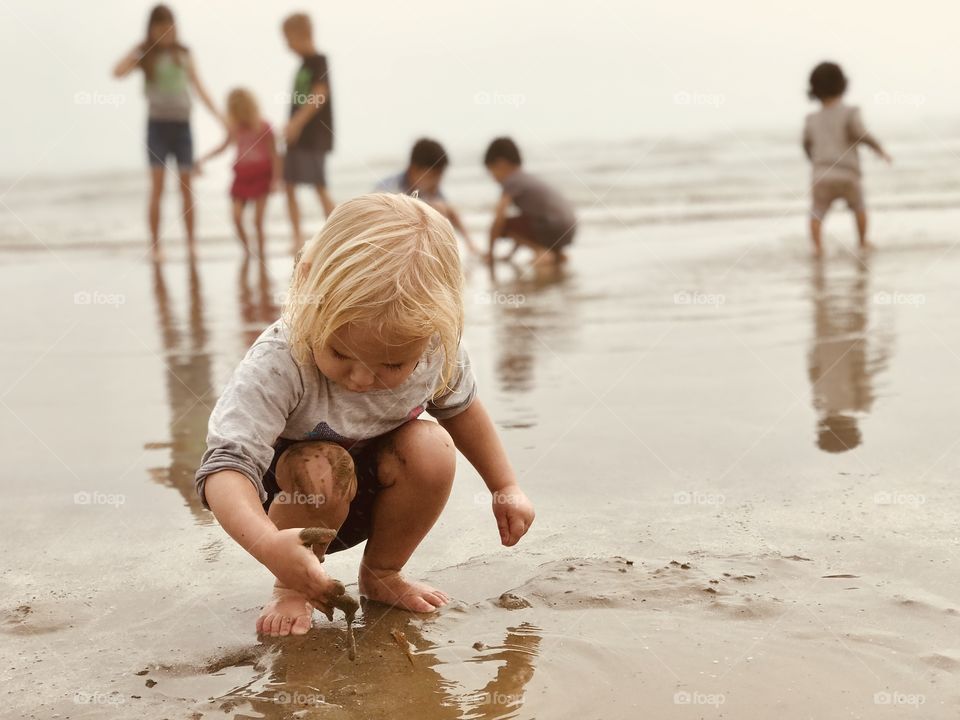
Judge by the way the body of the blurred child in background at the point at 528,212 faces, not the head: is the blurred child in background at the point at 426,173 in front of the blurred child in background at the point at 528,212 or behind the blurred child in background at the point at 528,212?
in front

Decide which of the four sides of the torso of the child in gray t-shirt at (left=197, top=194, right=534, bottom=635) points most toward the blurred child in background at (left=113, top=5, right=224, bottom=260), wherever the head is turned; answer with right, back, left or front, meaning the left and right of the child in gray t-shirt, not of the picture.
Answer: back

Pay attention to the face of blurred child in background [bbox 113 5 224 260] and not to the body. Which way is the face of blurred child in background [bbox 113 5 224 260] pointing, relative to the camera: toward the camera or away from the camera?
toward the camera

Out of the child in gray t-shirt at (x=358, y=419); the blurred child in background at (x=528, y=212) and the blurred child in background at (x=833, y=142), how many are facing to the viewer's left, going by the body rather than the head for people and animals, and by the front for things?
1

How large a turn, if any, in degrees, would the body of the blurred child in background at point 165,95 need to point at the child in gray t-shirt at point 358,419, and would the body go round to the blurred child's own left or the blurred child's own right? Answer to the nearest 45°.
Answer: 0° — they already face them

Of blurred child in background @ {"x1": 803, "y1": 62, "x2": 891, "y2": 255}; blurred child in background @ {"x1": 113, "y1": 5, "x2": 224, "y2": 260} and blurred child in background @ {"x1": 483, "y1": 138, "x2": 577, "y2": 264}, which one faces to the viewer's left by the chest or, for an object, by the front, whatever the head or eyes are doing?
blurred child in background @ {"x1": 483, "y1": 138, "x2": 577, "y2": 264}

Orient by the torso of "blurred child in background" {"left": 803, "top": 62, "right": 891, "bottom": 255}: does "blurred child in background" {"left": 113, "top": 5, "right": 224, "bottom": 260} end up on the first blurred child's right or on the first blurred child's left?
on the first blurred child's left

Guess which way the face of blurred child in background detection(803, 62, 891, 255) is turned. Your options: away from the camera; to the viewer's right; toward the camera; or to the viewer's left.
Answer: away from the camera

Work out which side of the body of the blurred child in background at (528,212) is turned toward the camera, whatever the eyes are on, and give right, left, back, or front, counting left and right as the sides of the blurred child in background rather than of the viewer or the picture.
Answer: left

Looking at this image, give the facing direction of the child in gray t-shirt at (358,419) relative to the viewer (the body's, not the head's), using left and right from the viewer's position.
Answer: facing the viewer

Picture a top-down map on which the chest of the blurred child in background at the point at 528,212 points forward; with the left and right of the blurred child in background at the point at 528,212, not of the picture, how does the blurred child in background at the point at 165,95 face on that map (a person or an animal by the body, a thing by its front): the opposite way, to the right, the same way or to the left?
to the left

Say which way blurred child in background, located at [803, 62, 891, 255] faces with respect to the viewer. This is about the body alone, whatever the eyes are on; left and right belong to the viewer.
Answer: facing away from the viewer

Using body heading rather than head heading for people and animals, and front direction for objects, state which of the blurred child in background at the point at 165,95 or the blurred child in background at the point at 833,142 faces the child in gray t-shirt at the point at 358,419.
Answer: the blurred child in background at the point at 165,95

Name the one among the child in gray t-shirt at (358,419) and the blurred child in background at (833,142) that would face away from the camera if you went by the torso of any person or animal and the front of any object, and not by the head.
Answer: the blurred child in background

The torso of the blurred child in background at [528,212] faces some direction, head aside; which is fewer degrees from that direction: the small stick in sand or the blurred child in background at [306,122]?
the blurred child in background

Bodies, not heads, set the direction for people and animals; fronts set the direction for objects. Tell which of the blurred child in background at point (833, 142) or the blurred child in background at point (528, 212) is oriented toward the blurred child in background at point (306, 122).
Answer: the blurred child in background at point (528, 212)

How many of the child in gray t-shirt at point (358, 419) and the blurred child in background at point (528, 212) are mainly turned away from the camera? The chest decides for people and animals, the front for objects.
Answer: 0

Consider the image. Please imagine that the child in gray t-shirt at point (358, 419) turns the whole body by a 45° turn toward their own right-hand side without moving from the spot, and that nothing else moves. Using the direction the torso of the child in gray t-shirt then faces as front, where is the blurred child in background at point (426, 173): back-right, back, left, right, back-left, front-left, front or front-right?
back-right
